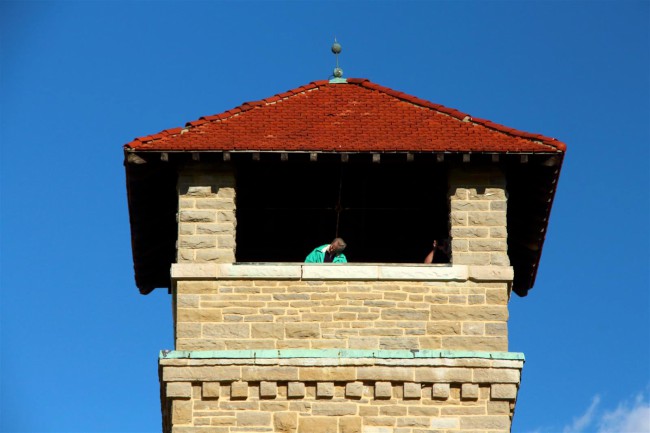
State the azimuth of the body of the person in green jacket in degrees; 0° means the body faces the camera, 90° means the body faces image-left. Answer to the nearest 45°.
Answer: approximately 315°
